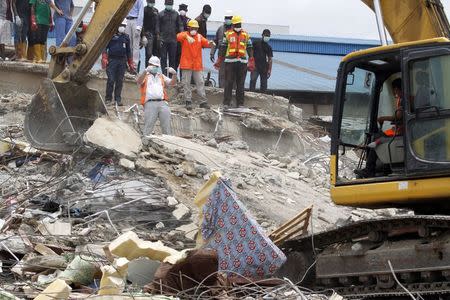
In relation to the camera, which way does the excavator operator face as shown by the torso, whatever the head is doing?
to the viewer's left

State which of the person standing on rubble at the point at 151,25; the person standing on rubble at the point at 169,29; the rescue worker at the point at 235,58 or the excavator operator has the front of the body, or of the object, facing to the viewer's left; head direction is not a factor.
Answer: the excavator operator

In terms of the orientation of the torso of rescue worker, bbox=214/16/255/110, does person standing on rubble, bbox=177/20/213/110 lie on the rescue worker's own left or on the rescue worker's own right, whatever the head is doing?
on the rescue worker's own right

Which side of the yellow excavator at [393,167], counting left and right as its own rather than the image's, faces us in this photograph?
left

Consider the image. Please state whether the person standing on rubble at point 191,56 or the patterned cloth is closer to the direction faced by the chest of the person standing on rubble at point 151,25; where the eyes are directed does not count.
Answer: the patterned cloth

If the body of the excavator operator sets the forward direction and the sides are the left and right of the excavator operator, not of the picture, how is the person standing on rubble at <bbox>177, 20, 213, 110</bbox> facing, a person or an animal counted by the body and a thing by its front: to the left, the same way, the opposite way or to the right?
to the left

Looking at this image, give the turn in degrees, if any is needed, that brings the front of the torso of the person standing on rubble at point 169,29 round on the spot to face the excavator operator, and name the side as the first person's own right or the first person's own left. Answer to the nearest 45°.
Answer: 0° — they already face them
